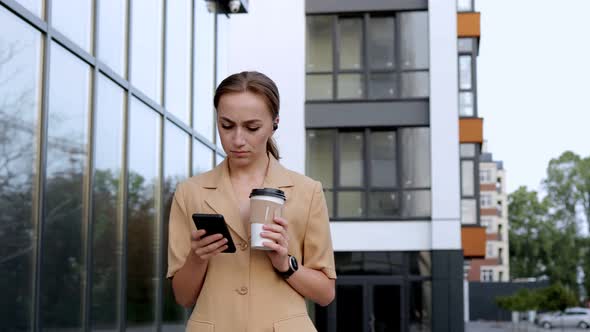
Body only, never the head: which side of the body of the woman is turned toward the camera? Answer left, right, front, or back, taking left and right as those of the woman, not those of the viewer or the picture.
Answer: front

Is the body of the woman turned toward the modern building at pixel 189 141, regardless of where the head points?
no
